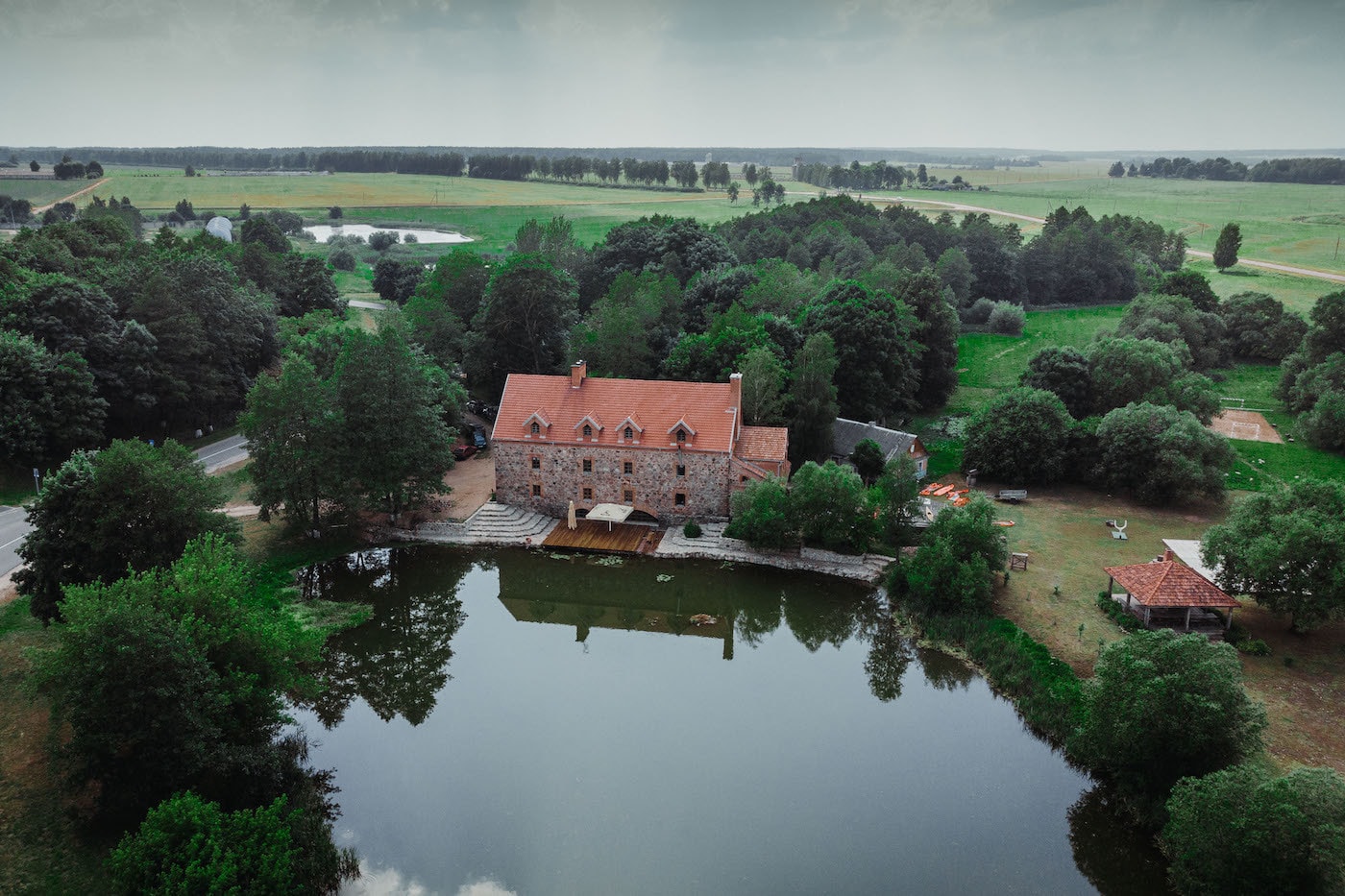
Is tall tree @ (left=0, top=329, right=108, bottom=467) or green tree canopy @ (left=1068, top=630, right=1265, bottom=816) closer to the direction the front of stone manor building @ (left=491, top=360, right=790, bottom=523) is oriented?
the green tree canopy

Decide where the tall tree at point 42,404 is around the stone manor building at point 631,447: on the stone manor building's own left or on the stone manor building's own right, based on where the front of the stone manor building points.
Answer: on the stone manor building's own right

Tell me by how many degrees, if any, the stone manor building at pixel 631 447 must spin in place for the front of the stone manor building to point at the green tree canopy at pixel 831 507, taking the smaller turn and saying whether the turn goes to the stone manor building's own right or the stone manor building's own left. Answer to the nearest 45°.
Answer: approximately 45° to the stone manor building's own left

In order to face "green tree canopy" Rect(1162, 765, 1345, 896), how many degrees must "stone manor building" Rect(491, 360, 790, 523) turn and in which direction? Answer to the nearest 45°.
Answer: approximately 45° to its left

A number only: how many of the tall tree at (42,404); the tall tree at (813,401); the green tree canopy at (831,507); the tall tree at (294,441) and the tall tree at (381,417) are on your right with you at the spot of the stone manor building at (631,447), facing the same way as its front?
3

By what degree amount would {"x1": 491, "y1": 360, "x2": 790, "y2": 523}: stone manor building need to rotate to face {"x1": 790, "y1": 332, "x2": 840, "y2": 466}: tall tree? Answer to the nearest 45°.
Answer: approximately 135° to its left

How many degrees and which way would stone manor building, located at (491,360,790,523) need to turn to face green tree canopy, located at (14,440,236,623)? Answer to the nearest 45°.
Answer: approximately 45° to its right

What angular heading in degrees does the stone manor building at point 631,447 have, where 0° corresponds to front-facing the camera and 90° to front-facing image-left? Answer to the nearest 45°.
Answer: approximately 0°

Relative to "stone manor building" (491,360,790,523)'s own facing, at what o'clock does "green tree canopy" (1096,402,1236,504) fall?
The green tree canopy is roughly at 9 o'clock from the stone manor building.

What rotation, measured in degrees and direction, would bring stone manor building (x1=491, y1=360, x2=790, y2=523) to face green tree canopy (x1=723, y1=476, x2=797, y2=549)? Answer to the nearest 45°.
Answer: approximately 45° to its left

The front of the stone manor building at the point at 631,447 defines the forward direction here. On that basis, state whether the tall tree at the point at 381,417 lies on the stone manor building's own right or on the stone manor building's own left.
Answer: on the stone manor building's own right
